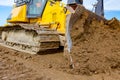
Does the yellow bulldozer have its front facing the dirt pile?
yes

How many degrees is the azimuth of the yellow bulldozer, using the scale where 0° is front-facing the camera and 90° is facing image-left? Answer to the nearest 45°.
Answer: approximately 315°
